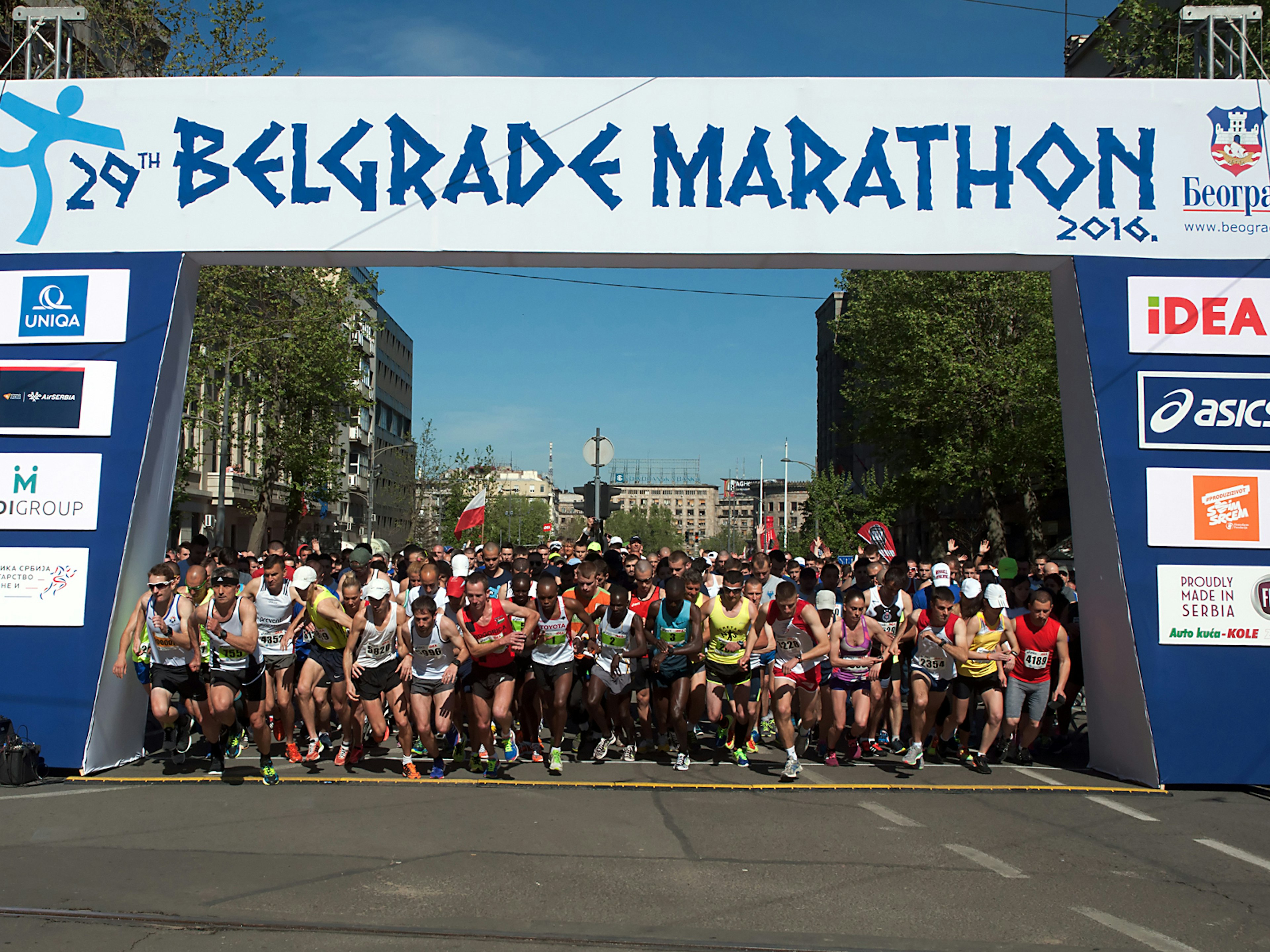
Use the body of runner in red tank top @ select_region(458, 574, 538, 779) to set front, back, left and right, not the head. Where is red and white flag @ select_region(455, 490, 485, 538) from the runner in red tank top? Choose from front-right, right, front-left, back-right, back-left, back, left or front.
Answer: back

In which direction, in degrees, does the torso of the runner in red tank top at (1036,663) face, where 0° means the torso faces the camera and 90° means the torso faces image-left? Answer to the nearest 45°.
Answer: approximately 0°

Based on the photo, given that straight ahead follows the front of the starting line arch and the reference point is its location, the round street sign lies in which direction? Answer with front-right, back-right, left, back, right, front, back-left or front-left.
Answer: back

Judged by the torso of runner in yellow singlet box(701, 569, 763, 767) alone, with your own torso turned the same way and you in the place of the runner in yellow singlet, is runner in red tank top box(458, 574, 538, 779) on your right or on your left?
on your right

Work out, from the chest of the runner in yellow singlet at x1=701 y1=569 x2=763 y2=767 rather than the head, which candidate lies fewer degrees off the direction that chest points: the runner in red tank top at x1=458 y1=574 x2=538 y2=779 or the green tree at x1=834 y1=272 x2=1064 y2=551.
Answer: the runner in red tank top

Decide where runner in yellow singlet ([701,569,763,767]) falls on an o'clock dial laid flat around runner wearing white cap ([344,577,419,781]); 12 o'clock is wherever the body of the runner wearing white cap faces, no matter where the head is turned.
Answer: The runner in yellow singlet is roughly at 9 o'clock from the runner wearing white cap.

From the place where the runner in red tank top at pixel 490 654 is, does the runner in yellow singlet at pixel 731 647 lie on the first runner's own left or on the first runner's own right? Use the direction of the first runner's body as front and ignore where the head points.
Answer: on the first runner's own left

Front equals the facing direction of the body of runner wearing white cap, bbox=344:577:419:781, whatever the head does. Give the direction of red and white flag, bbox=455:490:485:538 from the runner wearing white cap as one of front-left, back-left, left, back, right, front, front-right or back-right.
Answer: back

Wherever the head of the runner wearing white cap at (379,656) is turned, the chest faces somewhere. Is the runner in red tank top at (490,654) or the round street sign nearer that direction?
the runner in red tank top
